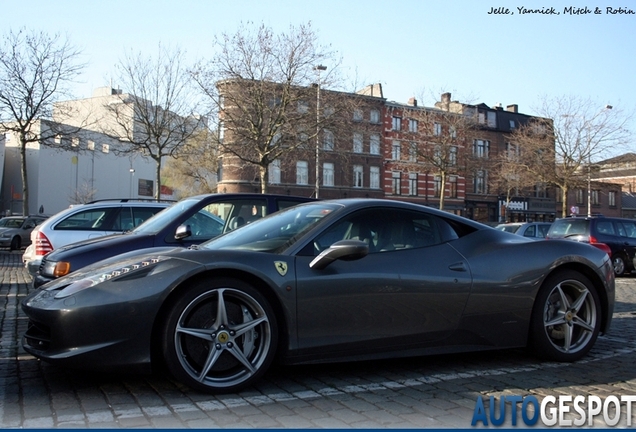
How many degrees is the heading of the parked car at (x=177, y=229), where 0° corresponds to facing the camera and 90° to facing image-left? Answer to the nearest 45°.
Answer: approximately 45°

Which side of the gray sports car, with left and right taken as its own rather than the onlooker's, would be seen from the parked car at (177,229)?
right

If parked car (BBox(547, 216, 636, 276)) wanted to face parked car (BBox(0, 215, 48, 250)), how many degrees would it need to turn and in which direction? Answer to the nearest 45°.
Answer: approximately 135° to its left

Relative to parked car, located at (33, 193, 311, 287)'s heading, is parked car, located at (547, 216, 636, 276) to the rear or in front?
to the rear

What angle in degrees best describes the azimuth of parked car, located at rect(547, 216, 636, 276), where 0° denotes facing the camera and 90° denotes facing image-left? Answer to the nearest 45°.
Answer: approximately 225°

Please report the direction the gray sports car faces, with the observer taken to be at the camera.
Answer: facing the viewer and to the left of the viewer

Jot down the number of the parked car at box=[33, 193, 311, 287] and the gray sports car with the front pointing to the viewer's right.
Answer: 0
